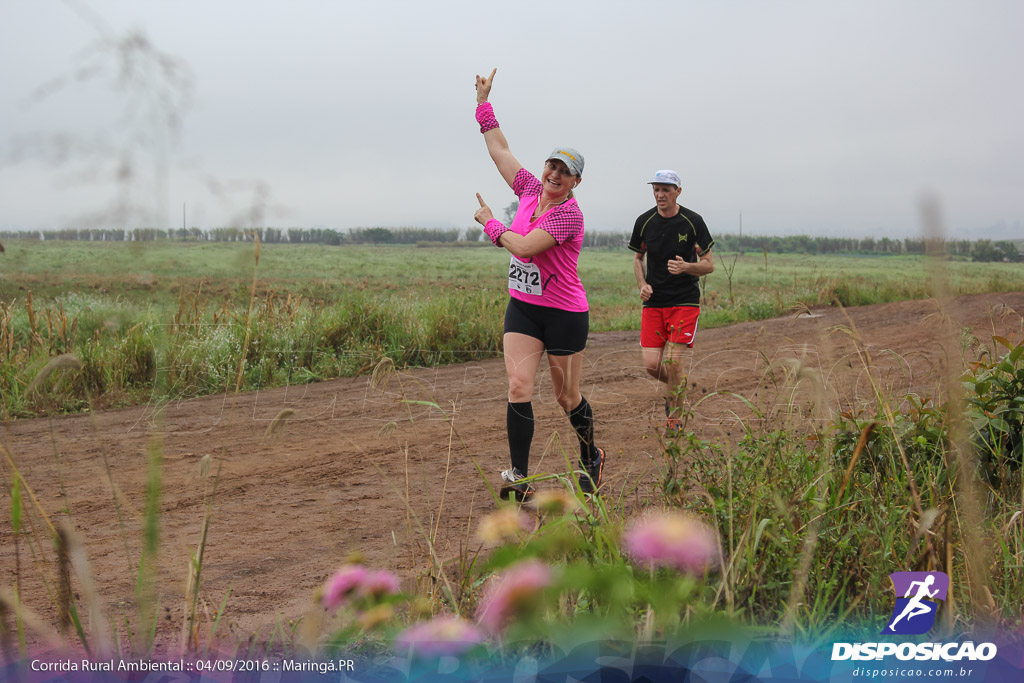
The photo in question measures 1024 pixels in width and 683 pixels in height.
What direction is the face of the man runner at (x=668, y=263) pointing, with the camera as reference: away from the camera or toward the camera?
toward the camera

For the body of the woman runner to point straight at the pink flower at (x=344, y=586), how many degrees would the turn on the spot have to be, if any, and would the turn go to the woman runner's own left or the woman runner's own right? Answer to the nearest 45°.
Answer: approximately 45° to the woman runner's own left

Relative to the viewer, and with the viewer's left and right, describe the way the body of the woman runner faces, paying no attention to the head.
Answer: facing the viewer and to the left of the viewer

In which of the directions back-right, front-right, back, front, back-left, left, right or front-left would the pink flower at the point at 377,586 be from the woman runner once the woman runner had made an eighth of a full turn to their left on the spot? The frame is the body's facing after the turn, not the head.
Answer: front

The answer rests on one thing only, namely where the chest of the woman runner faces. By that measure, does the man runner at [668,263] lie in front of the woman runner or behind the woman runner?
behind
